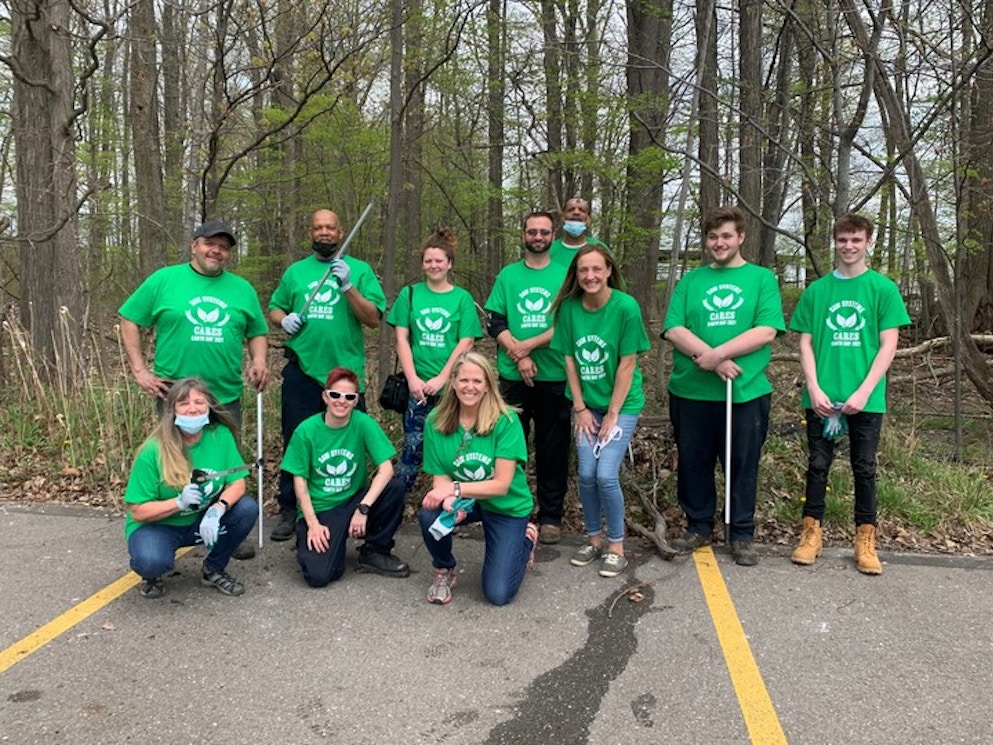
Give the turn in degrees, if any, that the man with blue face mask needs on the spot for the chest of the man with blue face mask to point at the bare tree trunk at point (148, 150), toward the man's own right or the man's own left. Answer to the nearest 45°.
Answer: approximately 135° to the man's own right

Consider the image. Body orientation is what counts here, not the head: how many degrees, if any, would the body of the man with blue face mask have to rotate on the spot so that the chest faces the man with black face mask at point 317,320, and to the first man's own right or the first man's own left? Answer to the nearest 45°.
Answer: approximately 90° to the first man's own right

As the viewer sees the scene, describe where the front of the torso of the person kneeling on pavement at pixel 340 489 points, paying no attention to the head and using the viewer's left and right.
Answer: facing the viewer

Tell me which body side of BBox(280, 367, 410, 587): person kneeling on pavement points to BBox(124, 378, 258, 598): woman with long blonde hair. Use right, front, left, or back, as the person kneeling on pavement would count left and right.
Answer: right

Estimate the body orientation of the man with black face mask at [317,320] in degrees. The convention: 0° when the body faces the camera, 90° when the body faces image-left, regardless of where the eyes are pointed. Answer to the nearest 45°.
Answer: approximately 0°

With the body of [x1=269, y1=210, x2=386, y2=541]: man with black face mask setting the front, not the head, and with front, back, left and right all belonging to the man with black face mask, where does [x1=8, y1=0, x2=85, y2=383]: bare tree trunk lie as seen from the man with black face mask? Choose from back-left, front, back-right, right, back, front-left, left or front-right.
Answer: back-right

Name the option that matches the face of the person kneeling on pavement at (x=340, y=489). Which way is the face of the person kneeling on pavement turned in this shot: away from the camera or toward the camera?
toward the camera

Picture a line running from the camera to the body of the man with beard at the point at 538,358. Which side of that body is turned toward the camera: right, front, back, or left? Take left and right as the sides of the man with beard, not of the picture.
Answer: front

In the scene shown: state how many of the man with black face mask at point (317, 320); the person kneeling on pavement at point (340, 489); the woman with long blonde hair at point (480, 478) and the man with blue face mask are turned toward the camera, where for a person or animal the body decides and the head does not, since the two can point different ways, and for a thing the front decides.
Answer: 4

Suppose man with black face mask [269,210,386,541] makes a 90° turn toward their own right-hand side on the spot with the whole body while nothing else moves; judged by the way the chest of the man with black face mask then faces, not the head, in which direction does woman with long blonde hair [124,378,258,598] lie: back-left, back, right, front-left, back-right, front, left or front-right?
front-left

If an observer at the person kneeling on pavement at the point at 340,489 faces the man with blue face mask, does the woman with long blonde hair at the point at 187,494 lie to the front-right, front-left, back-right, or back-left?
back-left

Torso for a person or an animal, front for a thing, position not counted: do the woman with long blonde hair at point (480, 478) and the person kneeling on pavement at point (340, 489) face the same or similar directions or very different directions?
same or similar directions

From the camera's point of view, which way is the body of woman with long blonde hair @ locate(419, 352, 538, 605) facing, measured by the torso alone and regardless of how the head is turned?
toward the camera

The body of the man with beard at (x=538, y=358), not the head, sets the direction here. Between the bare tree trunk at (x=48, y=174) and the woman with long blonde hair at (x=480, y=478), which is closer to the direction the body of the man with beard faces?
the woman with long blonde hair
